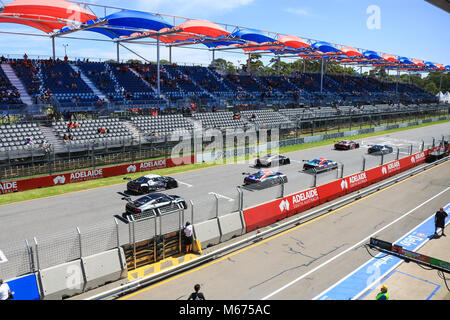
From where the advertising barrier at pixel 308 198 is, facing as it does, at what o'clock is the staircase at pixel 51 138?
The staircase is roughly at 5 o'clock from the advertising barrier.

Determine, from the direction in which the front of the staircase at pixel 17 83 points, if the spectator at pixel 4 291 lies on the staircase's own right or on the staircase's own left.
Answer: on the staircase's own right

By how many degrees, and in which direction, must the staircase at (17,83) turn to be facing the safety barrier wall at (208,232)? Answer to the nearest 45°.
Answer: approximately 45° to its right

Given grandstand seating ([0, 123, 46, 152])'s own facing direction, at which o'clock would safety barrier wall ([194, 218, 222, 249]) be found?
The safety barrier wall is roughly at 1 o'clock from the grandstand seating.

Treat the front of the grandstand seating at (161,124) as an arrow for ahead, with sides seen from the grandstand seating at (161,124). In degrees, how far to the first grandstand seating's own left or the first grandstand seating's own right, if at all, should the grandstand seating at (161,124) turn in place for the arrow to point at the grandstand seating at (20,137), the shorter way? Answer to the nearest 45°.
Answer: approximately 90° to the first grandstand seating's own right

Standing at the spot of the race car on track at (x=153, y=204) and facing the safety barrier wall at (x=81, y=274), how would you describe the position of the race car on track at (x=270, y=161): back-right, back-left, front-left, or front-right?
back-left

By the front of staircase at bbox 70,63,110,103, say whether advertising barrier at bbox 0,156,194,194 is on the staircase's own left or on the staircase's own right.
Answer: on the staircase's own right

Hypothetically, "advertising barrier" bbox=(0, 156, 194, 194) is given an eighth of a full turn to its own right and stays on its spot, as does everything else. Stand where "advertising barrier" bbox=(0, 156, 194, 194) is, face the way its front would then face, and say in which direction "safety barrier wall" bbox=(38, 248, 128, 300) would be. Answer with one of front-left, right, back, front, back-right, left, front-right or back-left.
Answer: front

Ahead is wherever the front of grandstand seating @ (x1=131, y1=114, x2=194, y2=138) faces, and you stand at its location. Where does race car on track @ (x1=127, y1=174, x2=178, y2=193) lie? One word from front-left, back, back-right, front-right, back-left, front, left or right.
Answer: front-right

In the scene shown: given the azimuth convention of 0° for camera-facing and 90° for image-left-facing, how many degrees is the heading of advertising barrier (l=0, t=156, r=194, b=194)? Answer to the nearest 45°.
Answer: approximately 315°

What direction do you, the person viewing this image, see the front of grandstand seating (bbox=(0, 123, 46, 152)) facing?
facing the viewer and to the right of the viewer
